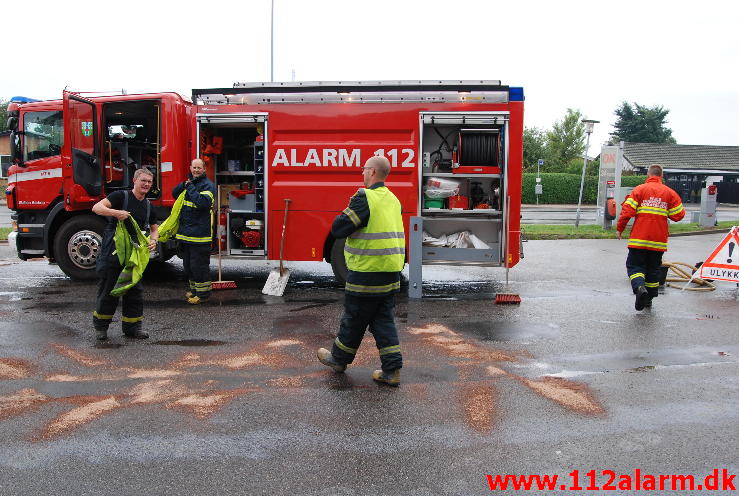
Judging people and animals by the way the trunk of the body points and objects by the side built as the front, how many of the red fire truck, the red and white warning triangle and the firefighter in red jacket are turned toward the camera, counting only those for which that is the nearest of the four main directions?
1

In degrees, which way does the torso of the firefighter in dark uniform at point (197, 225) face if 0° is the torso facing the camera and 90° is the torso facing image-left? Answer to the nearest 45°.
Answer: approximately 45°

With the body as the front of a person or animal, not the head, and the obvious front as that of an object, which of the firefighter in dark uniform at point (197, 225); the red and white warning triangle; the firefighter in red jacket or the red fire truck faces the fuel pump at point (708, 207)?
the firefighter in red jacket

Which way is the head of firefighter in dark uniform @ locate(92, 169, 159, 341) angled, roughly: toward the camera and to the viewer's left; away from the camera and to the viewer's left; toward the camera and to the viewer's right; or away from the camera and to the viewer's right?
toward the camera and to the viewer's right

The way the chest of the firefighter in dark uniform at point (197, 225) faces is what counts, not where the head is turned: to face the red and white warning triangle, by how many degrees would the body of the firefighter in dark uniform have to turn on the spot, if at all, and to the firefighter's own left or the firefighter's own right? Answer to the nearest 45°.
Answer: approximately 135° to the firefighter's own left

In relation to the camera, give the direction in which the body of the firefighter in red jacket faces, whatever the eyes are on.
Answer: away from the camera

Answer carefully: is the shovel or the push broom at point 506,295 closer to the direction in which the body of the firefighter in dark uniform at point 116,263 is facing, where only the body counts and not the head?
the push broom

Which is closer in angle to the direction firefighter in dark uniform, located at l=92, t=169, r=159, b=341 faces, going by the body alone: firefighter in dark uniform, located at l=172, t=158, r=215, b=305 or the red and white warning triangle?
the red and white warning triangle

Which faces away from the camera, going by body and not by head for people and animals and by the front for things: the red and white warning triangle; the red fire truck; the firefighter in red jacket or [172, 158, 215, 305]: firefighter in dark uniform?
the firefighter in red jacket

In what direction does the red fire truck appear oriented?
to the viewer's left

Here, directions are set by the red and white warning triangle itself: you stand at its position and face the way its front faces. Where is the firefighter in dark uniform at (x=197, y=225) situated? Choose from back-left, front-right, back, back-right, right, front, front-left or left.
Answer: front-right

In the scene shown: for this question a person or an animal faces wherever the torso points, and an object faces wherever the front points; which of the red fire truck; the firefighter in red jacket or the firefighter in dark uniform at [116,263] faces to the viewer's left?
the red fire truck

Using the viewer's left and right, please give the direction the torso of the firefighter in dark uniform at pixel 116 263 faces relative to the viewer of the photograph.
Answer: facing the viewer and to the right of the viewer

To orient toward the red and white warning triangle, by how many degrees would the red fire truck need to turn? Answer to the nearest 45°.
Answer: approximately 180°

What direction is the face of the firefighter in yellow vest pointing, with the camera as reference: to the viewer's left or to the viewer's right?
to the viewer's left

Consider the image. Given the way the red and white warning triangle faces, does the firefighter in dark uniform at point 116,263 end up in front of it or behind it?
in front

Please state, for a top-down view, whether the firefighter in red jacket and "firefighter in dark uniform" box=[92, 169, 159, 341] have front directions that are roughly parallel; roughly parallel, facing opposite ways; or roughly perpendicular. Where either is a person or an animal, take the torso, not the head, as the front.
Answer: roughly perpendicular
